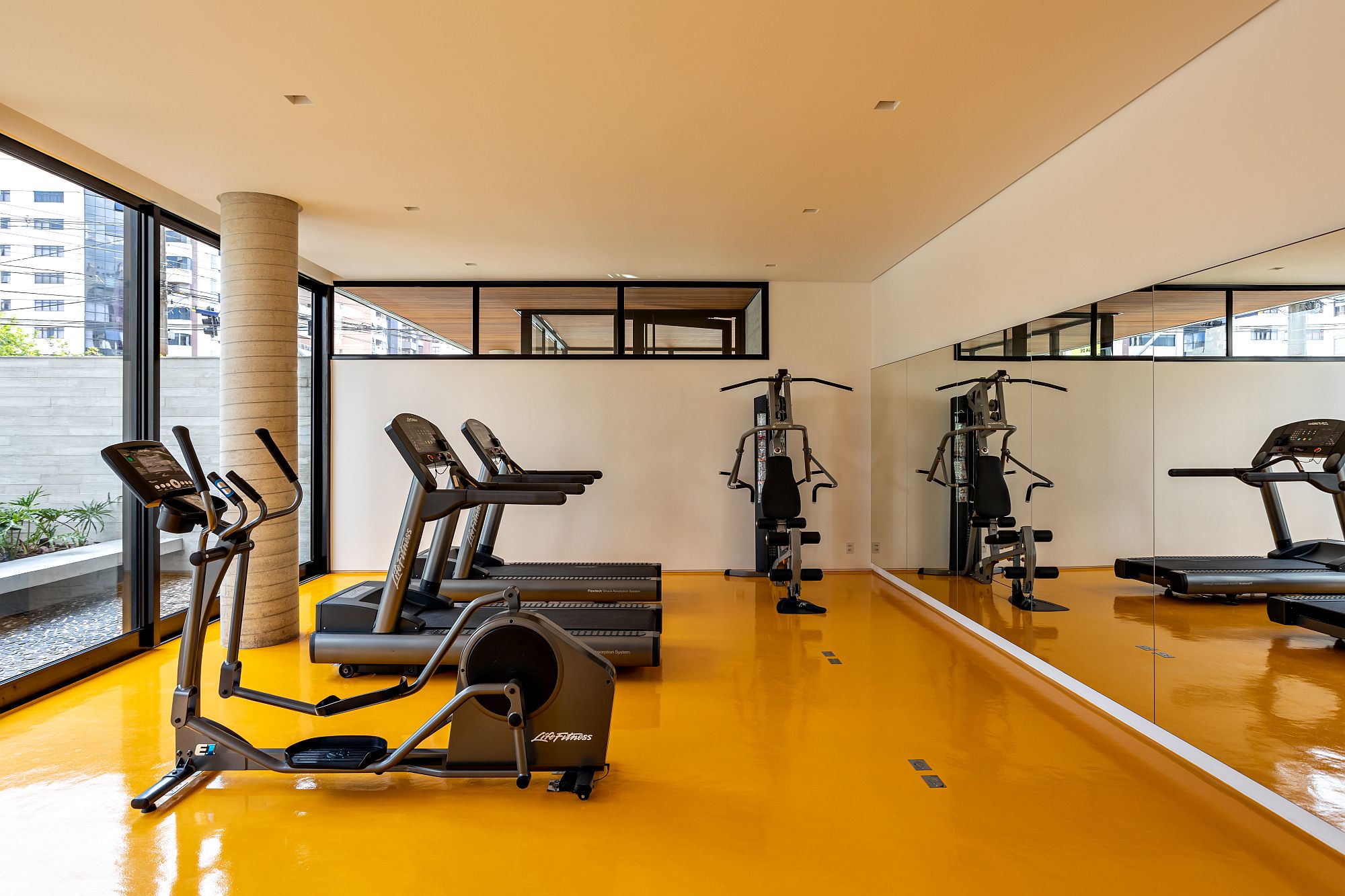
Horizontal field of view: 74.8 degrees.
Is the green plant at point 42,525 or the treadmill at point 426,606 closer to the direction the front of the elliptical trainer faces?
the green plant

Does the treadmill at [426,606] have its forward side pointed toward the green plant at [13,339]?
yes

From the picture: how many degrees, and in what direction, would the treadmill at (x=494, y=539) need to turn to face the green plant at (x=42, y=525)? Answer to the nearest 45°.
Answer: approximately 45° to its left

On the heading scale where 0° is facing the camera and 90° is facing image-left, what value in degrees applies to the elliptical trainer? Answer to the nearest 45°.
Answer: approximately 90°

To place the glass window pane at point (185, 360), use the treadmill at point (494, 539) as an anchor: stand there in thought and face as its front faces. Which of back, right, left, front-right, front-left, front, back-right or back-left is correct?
front

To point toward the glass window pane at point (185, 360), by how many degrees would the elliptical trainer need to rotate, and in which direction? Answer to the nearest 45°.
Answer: approximately 45° to its right

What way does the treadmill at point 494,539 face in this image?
to the viewer's left

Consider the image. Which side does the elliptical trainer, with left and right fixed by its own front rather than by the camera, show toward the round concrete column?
right

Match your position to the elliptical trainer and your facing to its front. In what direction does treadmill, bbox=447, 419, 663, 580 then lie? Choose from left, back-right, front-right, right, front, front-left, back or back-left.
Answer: right

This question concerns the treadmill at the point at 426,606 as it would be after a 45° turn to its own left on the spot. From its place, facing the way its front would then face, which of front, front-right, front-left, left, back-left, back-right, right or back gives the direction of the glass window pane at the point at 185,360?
right

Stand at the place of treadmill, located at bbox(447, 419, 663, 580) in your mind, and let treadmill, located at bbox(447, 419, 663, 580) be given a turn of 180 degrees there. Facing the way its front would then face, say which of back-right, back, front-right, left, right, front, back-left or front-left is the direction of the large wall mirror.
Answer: front-right

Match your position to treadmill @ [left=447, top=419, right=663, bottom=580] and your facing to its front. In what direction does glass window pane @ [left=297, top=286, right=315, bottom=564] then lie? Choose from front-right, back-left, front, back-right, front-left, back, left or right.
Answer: front-right

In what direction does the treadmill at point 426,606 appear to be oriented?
to the viewer's left

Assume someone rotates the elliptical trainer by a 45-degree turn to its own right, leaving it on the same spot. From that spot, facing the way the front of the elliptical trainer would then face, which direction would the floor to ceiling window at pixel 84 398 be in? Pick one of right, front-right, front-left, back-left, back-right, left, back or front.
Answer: front

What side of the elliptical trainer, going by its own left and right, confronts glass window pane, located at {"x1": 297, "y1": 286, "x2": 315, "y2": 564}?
right

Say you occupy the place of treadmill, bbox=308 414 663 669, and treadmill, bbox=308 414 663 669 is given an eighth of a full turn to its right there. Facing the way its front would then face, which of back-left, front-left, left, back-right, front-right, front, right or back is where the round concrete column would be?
front
